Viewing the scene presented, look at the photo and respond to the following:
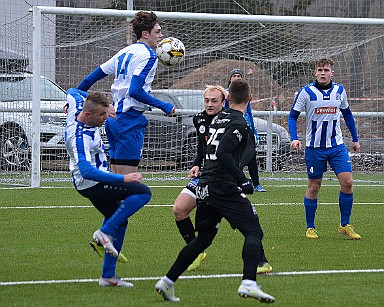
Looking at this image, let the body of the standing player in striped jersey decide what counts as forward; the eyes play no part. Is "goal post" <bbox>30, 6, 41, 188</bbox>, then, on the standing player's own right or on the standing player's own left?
on the standing player's own right

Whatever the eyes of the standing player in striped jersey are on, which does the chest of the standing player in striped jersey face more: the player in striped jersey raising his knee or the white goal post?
the player in striped jersey raising his knee

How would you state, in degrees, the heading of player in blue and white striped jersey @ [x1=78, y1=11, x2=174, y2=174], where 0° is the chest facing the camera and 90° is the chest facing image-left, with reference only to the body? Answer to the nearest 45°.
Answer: approximately 225°

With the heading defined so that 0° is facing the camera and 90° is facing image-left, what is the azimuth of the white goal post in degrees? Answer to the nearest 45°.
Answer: approximately 0°

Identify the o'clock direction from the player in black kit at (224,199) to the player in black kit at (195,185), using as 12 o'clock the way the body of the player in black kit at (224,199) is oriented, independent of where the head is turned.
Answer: the player in black kit at (195,185) is roughly at 10 o'clock from the player in black kit at (224,199).
